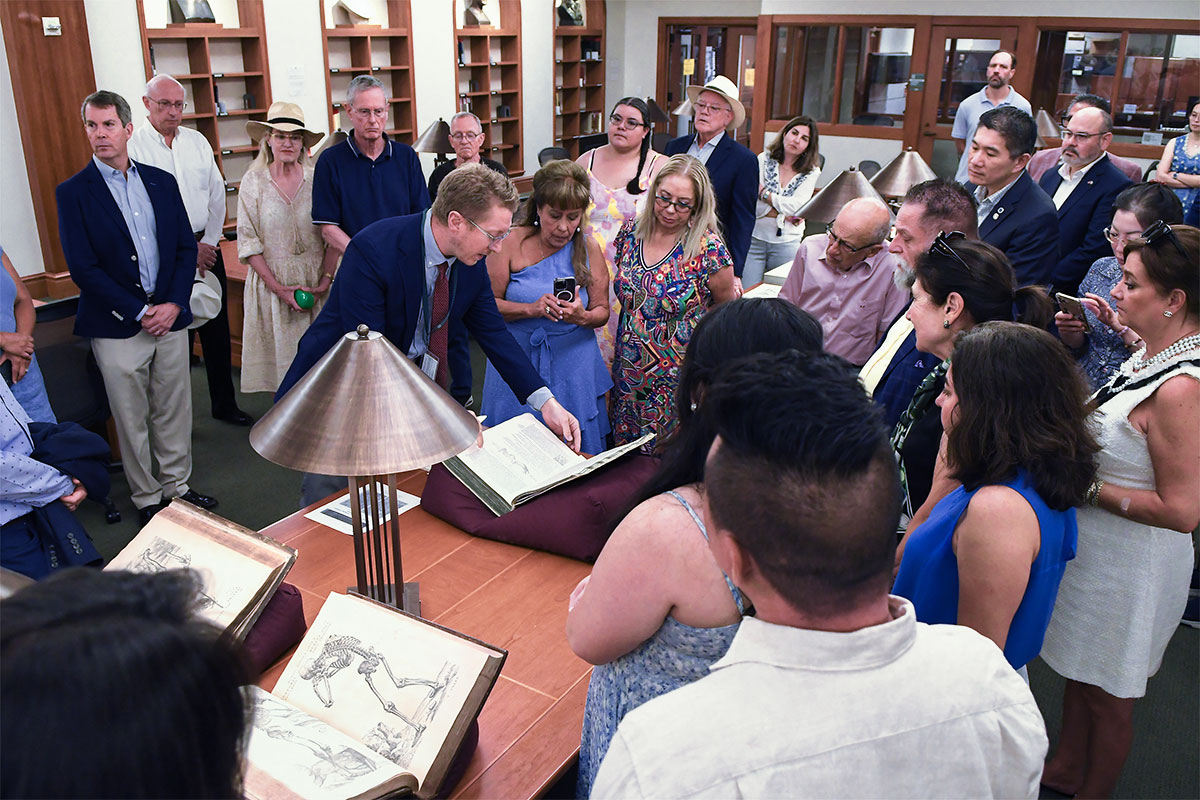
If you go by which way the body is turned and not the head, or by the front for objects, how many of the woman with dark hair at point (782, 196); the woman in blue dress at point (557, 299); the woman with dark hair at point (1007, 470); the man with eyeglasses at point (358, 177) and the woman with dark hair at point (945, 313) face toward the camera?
3

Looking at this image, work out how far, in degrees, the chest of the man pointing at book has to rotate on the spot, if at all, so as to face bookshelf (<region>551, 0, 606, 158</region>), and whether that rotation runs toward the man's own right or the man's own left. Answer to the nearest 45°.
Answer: approximately 135° to the man's own left

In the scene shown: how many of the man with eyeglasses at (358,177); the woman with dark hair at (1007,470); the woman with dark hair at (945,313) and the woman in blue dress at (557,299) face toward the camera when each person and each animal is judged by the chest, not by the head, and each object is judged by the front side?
2

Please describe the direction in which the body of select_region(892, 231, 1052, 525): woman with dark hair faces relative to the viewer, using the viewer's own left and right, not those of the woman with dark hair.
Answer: facing to the left of the viewer

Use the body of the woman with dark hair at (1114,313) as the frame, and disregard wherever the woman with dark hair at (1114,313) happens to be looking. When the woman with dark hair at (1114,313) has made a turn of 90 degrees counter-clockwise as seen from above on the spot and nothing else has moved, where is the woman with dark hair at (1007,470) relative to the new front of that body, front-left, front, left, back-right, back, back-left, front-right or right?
front-right

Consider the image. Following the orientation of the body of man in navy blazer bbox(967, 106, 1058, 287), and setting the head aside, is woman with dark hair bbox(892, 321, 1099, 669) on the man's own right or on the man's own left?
on the man's own left

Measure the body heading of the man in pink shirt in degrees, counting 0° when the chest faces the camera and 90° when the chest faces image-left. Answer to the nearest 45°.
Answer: approximately 45°

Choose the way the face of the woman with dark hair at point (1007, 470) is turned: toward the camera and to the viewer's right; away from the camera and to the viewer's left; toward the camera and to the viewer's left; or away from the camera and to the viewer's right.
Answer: away from the camera and to the viewer's left

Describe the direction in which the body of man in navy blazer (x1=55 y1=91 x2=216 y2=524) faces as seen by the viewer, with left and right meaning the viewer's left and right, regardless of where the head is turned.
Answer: facing the viewer and to the right of the viewer

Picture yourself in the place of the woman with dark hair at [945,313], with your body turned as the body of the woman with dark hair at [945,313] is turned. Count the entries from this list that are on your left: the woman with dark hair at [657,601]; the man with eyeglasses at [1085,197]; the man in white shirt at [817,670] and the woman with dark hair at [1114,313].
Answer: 2

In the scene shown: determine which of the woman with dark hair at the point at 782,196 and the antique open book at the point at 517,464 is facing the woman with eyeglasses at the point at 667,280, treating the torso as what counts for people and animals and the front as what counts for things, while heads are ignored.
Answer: the woman with dark hair

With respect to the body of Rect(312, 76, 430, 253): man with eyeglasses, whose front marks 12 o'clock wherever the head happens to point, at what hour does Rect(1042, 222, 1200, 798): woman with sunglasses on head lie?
The woman with sunglasses on head is roughly at 11 o'clock from the man with eyeglasses.

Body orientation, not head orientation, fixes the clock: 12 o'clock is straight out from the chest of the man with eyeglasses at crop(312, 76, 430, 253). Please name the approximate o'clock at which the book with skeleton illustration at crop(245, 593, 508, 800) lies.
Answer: The book with skeleton illustration is roughly at 12 o'clock from the man with eyeglasses.

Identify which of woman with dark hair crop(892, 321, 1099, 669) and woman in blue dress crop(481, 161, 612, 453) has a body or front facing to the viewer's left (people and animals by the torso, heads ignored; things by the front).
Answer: the woman with dark hair
